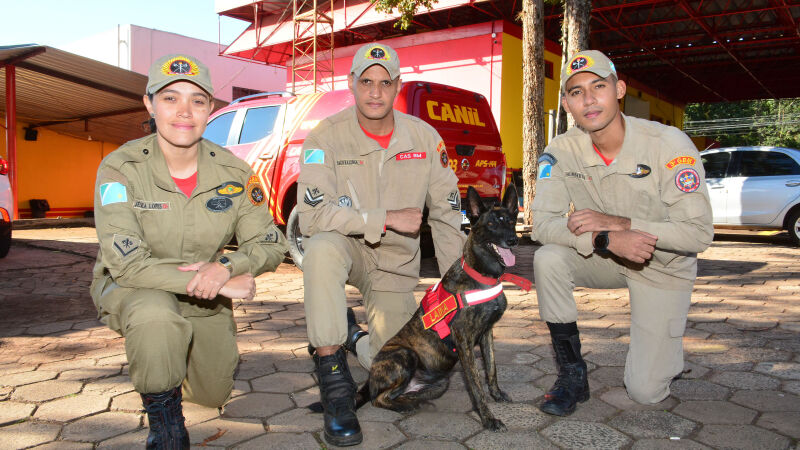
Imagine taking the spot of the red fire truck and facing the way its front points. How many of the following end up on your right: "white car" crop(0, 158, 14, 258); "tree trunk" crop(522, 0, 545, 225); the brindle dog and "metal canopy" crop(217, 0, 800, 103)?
2

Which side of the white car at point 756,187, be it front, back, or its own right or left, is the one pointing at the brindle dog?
left

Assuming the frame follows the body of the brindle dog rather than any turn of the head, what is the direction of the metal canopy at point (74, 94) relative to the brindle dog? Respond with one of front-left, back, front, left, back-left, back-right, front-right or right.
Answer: back

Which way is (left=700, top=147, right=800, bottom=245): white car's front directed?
to the viewer's left

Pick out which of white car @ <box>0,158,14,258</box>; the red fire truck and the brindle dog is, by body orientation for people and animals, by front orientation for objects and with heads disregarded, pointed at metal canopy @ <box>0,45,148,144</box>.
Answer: the red fire truck

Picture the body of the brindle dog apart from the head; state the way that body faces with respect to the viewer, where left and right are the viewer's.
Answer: facing the viewer and to the right of the viewer

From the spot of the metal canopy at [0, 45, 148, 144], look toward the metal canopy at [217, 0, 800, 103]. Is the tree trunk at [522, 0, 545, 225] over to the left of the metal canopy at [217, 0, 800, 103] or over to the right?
right

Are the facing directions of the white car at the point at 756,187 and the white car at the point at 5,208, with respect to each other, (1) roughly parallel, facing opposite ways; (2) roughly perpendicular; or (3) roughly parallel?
roughly perpendicular
